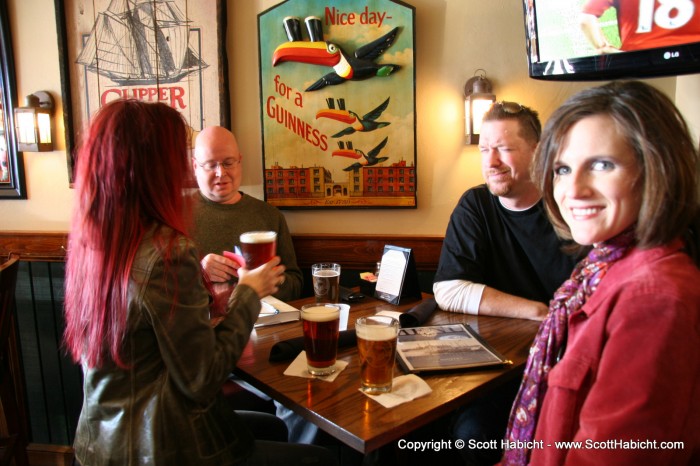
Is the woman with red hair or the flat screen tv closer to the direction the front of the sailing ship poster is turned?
the woman with red hair

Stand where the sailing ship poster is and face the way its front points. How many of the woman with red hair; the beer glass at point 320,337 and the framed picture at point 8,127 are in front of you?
2

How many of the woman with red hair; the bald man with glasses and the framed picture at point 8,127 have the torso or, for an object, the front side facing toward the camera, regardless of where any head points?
2

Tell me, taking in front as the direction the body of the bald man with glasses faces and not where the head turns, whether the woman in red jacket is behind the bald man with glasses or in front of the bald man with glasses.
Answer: in front

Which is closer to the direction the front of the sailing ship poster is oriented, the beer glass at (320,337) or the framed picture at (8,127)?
the beer glass

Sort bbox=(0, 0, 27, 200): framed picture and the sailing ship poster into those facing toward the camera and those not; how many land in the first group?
2

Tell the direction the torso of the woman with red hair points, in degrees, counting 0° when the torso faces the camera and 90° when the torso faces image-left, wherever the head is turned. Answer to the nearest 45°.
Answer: approximately 225°

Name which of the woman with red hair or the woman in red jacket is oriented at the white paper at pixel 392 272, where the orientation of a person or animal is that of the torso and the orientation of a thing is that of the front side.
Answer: the woman with red hair

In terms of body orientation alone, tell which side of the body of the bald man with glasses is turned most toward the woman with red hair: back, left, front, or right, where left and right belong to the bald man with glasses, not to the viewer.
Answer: front

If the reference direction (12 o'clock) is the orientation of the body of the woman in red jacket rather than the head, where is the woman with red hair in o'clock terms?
The woman with red hair is roughly at 1 o'clock from the woman in red jacket.

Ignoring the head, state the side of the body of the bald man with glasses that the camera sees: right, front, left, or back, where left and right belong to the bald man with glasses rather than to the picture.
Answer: front

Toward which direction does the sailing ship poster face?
toward the camera

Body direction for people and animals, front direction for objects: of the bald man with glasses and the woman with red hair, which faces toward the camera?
the bald man with glasses

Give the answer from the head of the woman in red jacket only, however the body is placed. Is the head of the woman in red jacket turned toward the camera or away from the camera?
toward the camera
